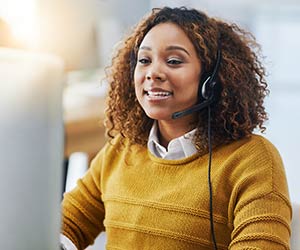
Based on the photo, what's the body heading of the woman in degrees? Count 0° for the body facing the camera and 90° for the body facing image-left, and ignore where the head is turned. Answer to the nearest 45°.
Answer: approximately 45°
